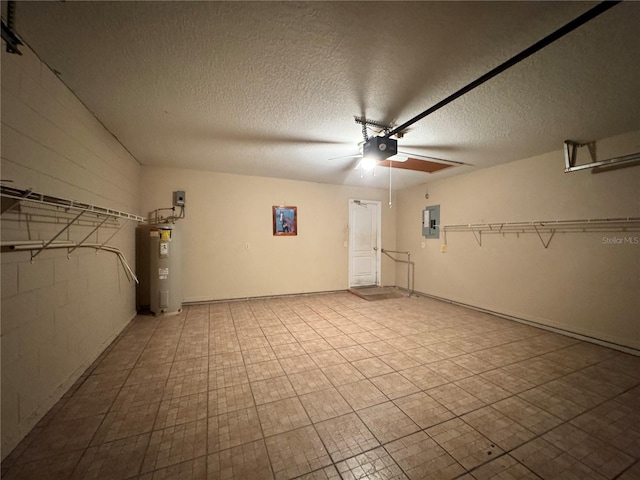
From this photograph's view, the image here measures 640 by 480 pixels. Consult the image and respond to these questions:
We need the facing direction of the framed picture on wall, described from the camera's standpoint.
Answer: facing the viewer

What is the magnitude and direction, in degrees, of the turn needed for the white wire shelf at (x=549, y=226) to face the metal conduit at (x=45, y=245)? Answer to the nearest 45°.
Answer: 0° — it already faces it

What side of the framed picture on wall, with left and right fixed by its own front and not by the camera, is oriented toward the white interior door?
left

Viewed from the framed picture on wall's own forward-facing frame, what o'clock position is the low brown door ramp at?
The low brown door ramp is roughly at 9 o'clock from the framed picture on wall.

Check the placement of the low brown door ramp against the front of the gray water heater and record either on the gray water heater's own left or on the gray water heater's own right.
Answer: on the gray water heater's own left

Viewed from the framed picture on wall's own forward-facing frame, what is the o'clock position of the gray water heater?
The gray water heater is roughly at 2 o'clock from the framed picture on wall.

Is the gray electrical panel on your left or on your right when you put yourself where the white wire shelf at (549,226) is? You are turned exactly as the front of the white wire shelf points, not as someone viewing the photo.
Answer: on your right

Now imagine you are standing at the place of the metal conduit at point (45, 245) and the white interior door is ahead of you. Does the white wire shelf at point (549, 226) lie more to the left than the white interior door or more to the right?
right

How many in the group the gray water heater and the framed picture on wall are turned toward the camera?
2

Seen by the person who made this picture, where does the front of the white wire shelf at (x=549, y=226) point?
facing the viewer and to the left of the viewer

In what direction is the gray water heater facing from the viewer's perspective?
toward the camera

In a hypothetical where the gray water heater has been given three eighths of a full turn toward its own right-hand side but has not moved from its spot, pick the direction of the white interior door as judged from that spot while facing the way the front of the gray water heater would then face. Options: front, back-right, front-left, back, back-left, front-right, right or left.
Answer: back-right

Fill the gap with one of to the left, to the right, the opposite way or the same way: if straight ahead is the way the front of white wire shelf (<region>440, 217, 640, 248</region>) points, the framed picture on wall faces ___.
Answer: to the left

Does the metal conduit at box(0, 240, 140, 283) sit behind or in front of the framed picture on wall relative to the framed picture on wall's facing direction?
in front

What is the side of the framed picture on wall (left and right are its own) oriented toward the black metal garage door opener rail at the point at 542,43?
front
